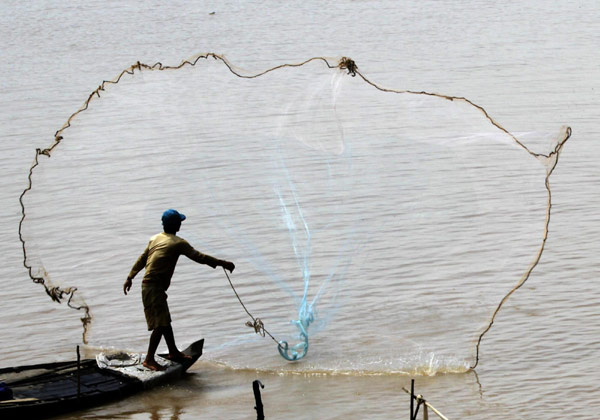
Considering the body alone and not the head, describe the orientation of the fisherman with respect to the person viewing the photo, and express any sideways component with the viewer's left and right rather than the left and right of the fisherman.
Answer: facing away from the viewer and to the right of the viewer

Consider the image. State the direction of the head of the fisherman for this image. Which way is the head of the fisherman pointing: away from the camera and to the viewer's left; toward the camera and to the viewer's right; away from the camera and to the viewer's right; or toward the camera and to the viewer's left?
away from the camera and to the viewer's right
